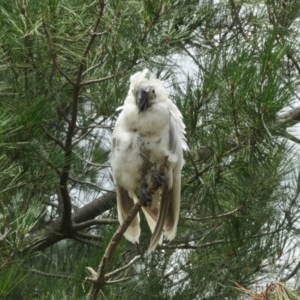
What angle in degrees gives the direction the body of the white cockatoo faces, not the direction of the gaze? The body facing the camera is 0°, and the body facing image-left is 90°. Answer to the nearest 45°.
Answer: approximately 0°

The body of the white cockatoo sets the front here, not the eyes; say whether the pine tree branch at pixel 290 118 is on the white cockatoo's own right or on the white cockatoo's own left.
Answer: on the white cockatoo's own left
